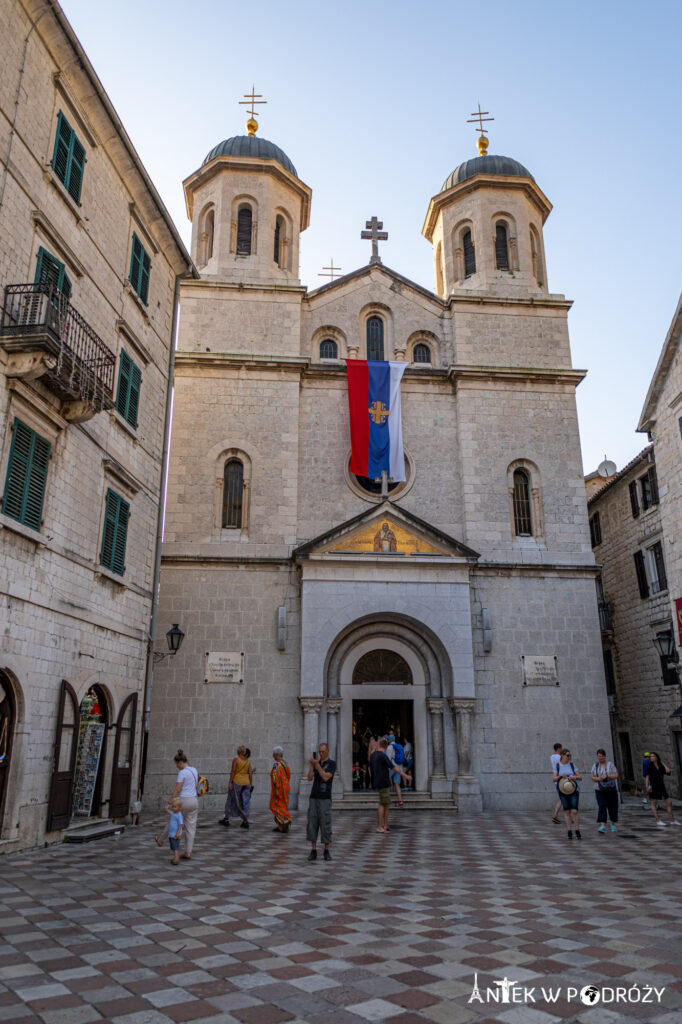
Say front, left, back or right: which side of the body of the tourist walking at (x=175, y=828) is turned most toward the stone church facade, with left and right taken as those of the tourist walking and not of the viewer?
back

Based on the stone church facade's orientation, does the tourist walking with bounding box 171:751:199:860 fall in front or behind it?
in front

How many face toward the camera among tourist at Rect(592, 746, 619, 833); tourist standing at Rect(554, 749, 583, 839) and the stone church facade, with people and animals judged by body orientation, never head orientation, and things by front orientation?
3

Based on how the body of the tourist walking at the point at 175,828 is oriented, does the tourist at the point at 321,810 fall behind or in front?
behind

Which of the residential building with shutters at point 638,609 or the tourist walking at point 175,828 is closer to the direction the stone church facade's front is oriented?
the tourist walking

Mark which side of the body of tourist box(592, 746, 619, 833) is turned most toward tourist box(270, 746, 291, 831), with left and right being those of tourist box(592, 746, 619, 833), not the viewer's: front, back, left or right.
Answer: right

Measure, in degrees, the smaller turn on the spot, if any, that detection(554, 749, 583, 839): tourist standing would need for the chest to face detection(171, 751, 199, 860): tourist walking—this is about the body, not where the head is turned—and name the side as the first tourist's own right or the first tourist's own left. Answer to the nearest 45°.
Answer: approximately 45° to the first tourist's own right

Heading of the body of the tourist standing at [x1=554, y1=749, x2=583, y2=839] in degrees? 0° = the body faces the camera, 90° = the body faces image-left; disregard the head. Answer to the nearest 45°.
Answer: approximately 0°
